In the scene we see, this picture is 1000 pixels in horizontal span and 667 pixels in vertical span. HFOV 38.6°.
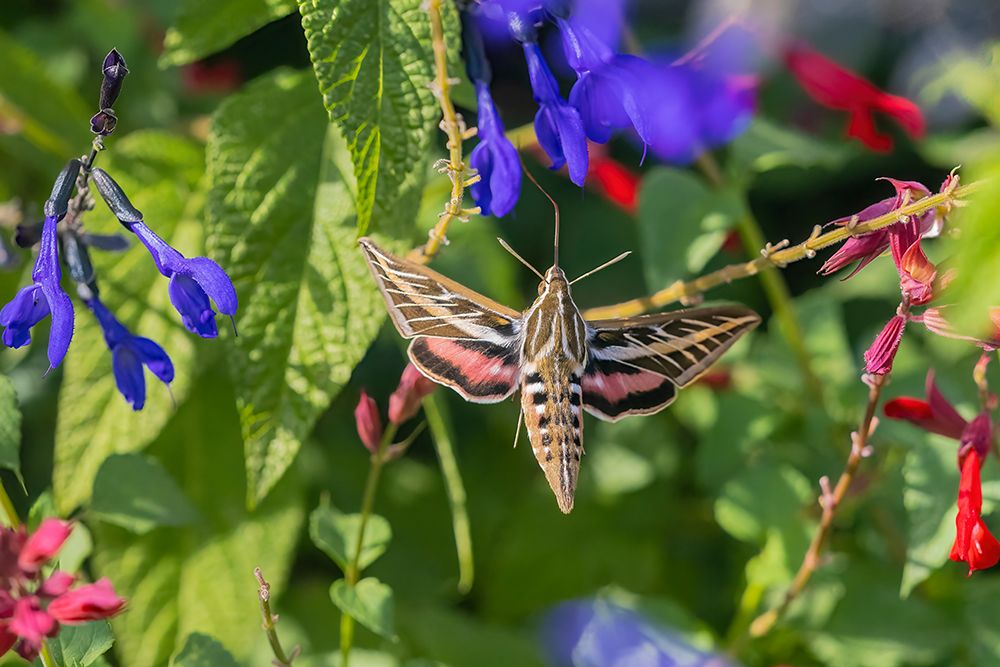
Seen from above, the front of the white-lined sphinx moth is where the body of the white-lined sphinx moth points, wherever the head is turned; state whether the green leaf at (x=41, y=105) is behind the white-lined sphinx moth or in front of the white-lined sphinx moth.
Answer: in front

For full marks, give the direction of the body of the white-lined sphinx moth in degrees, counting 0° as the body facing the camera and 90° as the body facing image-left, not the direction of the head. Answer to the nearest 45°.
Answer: approximately 180°

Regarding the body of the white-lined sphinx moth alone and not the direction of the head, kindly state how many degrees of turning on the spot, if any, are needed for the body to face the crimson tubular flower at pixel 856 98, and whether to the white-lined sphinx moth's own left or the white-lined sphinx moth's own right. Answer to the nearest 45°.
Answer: approximately 45° to the white-lined sphinx moth's own right
